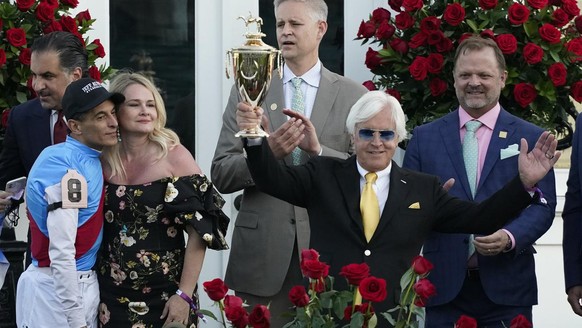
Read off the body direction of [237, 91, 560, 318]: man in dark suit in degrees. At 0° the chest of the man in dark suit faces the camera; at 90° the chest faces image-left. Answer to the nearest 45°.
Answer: approximately 0°

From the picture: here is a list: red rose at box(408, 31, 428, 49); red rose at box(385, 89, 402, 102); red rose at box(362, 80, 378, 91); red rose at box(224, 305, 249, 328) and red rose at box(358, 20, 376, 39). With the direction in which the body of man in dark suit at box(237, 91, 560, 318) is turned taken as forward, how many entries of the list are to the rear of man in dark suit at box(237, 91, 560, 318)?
4

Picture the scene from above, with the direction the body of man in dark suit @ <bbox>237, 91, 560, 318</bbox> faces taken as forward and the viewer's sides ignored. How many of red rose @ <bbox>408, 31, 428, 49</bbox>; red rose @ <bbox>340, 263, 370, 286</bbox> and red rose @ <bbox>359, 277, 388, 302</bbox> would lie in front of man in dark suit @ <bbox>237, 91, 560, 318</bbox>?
2

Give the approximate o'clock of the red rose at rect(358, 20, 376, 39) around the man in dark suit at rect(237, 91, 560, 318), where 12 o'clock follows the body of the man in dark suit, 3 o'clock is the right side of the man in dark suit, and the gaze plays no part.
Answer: The red rose is roughly at 6 o'clock from the man in dark suit.

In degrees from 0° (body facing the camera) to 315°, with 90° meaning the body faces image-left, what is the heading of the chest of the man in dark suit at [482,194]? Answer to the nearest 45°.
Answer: approximately 0°

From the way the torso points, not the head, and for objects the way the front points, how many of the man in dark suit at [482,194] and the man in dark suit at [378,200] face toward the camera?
2

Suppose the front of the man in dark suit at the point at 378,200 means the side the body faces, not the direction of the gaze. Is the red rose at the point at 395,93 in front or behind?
behind

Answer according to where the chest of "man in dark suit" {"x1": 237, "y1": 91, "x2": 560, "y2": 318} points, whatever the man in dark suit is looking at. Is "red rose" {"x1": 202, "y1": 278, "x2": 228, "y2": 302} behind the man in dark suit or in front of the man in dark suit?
in front

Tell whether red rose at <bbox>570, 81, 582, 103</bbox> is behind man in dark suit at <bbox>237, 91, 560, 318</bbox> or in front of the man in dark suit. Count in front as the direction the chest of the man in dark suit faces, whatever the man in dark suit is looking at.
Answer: behind
